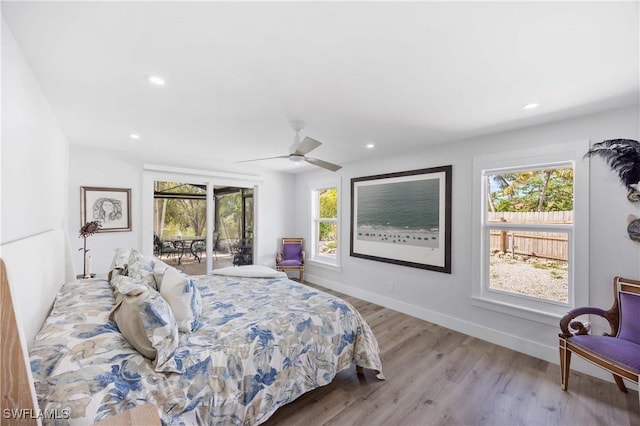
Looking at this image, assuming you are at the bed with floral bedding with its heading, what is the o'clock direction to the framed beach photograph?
The framed beach photograph is roughly at 11 o'clock from the bed with floral bedding.

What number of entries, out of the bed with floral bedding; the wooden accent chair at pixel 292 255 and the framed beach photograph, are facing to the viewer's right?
1

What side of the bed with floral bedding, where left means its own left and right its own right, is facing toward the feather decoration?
front

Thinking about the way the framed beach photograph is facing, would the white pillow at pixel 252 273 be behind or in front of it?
in front

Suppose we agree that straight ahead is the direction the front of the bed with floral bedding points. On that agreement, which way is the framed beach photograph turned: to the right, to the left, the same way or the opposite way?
the opposite way

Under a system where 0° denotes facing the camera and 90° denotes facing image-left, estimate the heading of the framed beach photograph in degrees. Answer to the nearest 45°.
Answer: approximately 45°

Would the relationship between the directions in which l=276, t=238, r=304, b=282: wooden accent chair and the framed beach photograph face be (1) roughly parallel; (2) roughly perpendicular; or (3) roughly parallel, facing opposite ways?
roughly perpendicular

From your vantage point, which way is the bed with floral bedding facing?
to the viewer's right

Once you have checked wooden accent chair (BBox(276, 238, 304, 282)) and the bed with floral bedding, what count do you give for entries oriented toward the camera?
1

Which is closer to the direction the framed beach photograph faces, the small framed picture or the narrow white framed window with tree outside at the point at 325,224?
the small framed picture
